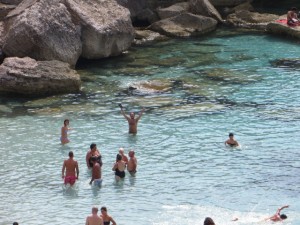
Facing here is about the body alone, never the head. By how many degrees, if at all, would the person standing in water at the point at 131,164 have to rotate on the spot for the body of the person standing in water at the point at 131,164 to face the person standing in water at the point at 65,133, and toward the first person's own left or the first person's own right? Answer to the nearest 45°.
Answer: approximately 90° to the first person's own right

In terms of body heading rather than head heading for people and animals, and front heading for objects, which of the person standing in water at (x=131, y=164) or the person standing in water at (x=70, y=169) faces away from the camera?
the person standing in water at (x=70, y=169)

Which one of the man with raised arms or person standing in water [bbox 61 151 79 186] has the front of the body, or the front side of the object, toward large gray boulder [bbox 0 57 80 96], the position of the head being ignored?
the person standing in water

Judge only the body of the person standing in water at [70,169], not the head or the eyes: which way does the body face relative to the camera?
away from the camera
